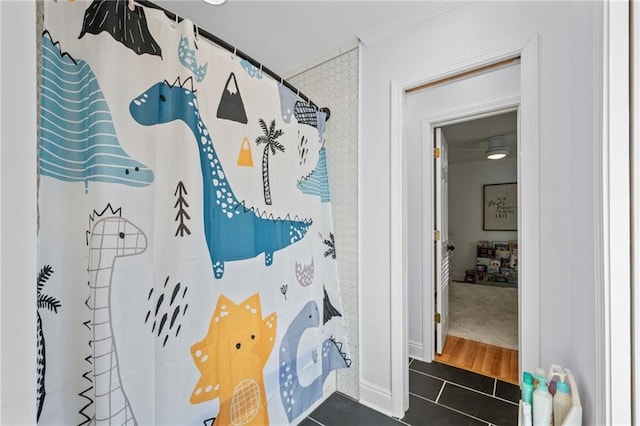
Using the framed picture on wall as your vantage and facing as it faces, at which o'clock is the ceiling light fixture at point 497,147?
The ceiling light fixture is roughly at 12 o'clock from the framed picture on wall.

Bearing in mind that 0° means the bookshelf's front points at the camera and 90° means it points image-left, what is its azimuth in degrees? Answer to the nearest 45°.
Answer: approximately 0°

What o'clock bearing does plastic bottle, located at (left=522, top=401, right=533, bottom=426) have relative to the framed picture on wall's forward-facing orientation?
The plastic bottle is roughly at 12 o'clock from the framed picture on wall.

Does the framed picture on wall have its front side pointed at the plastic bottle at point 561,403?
yes

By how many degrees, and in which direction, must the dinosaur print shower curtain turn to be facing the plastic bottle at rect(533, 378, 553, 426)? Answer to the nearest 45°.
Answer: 0° — it already faces it

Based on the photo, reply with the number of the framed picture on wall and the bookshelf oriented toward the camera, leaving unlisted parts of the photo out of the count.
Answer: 2

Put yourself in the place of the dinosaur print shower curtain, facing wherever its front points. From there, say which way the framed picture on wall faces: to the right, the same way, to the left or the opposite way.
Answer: to the right

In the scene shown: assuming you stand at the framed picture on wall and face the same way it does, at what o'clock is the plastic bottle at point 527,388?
The plastic bottle is roughly at 12 o'clock from the framed picture on wall.

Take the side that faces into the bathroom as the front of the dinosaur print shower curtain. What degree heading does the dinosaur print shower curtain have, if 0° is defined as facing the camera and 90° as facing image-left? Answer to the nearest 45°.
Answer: approximately 315°
